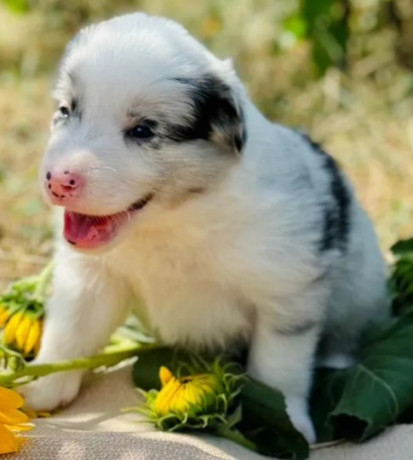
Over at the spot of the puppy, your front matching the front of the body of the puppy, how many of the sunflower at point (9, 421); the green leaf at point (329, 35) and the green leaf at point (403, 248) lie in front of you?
1

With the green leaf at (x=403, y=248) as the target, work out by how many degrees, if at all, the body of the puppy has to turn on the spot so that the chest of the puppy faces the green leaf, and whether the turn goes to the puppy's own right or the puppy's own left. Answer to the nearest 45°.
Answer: approximately 180°

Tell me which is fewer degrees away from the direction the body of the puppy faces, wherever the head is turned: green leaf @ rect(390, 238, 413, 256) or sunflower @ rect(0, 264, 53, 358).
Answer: the sunflower

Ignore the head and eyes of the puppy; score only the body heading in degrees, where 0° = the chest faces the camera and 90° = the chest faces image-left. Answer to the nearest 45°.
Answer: approximately 45°

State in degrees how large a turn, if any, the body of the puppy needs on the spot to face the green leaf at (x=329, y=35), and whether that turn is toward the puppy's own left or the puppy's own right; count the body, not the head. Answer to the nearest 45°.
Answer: approximately 135° to the puppy's own right

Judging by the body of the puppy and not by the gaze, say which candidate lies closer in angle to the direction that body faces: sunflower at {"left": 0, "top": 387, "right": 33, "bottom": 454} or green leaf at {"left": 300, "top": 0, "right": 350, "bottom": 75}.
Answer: the sunflower

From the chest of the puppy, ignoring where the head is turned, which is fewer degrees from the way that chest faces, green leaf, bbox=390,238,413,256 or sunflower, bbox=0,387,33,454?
the sunflower

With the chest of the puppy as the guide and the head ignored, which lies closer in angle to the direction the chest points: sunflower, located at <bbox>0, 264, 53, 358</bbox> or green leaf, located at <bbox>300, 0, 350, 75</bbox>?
the sunflower

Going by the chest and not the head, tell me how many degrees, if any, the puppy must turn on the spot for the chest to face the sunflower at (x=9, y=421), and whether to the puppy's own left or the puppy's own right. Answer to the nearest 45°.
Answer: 0° — it already faces it

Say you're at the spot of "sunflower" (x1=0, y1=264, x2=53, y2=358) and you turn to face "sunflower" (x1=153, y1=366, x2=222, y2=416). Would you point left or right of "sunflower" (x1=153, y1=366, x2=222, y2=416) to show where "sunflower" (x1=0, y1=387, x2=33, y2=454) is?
right

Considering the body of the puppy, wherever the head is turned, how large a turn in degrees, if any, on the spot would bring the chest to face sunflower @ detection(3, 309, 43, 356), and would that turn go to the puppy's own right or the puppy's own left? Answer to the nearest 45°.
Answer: approximately 45° to the puppy's own right
